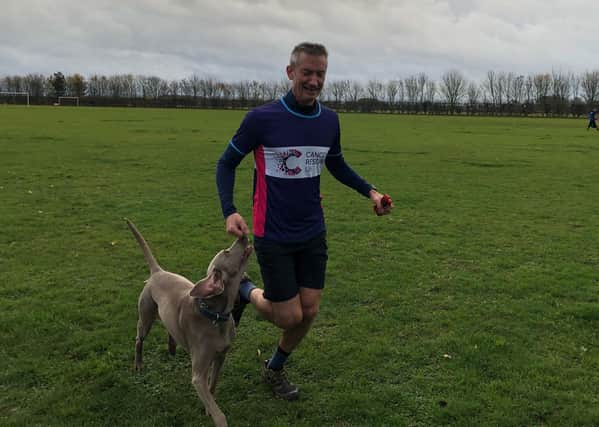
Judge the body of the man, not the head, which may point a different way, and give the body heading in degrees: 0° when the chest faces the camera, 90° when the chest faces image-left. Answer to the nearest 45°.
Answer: approximately 315°

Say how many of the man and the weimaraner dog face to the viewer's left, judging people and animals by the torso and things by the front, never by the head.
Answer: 0
